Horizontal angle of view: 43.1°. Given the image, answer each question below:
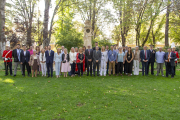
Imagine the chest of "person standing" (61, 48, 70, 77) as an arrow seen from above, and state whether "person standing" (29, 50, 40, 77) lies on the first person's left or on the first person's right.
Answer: on the first person's right

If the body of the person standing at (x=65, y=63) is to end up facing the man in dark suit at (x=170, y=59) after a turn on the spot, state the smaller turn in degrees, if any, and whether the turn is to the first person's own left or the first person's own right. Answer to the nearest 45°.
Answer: approximately 90° to the first person's own left

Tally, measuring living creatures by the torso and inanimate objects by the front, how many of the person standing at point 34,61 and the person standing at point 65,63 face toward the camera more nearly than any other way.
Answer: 2

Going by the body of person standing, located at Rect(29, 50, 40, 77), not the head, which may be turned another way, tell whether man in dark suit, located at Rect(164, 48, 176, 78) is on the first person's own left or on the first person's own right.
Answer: on the first person's own left

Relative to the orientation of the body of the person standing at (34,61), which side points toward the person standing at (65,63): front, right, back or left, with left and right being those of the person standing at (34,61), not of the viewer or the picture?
left

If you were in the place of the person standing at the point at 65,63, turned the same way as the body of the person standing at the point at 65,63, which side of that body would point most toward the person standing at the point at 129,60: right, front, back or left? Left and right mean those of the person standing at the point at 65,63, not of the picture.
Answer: left

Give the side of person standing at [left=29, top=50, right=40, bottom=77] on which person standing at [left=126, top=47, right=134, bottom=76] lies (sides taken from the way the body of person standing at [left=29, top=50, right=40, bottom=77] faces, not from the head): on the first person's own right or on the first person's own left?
on the first person's own left

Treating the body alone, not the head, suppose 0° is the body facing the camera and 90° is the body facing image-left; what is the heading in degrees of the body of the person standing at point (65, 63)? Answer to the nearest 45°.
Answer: approximately 0°
